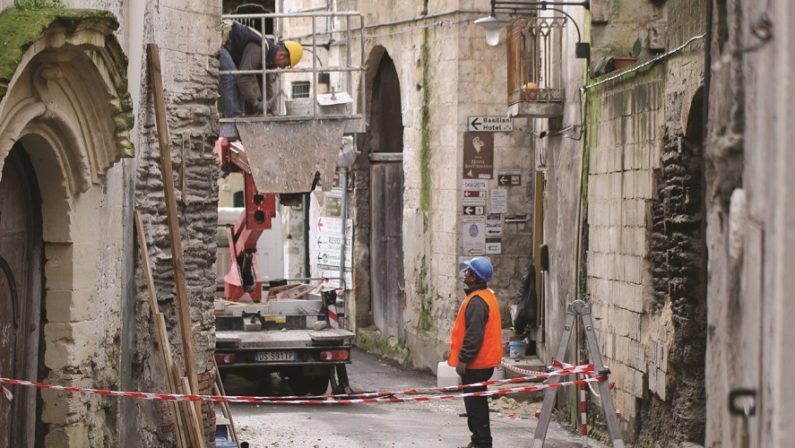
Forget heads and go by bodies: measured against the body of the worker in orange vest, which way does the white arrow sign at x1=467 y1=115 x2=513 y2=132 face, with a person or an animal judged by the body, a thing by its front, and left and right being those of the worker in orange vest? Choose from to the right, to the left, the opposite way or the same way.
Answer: to the left

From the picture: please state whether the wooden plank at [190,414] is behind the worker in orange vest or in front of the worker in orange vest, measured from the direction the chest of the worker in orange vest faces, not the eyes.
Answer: in front

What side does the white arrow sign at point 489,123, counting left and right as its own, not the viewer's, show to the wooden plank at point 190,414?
front

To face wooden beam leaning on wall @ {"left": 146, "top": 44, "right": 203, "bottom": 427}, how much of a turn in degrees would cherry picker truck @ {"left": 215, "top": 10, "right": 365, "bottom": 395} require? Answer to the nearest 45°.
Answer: approximately 180°

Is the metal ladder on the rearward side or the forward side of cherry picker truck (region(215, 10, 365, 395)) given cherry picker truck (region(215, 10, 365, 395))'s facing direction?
on the rearward side

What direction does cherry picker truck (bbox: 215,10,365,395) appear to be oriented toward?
away from the camera

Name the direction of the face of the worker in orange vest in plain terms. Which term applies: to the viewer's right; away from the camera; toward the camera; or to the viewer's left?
to the viewer's left

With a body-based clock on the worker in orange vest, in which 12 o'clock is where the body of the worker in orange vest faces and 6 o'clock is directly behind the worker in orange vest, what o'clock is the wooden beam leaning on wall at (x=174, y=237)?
The wooden beam leaning on wall is roughly at 11 o'clock from the worker in orange vest.

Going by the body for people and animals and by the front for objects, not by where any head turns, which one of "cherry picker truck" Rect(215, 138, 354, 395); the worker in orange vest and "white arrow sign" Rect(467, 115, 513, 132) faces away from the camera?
the cherry picker truck

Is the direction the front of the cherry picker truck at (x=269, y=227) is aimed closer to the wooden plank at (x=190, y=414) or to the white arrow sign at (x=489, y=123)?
the white arrow sign

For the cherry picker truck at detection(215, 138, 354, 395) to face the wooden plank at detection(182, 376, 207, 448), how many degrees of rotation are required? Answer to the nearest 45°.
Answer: approximately 180°

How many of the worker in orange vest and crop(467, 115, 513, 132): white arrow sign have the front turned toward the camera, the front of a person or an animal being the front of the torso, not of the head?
1
